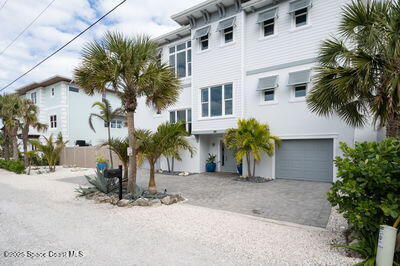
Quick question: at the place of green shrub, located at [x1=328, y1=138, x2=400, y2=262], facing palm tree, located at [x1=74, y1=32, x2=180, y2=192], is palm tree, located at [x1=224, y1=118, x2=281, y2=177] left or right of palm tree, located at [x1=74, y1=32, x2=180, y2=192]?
right

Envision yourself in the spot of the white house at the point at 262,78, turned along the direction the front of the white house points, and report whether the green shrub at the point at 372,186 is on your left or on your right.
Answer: on your left

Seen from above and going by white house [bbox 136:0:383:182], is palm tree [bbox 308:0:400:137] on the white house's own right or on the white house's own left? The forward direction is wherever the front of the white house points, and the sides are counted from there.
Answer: on the white house's own left

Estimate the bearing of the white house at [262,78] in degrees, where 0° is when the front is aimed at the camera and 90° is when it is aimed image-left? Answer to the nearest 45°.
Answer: approximately 45°

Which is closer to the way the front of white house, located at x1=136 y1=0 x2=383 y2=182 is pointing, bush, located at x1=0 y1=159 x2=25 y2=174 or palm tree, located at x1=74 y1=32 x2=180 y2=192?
the palm tree

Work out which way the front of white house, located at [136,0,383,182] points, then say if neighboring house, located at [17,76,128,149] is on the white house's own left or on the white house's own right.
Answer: on the white house's own right

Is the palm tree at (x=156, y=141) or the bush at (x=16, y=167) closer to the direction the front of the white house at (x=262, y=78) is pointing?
the palm tree
